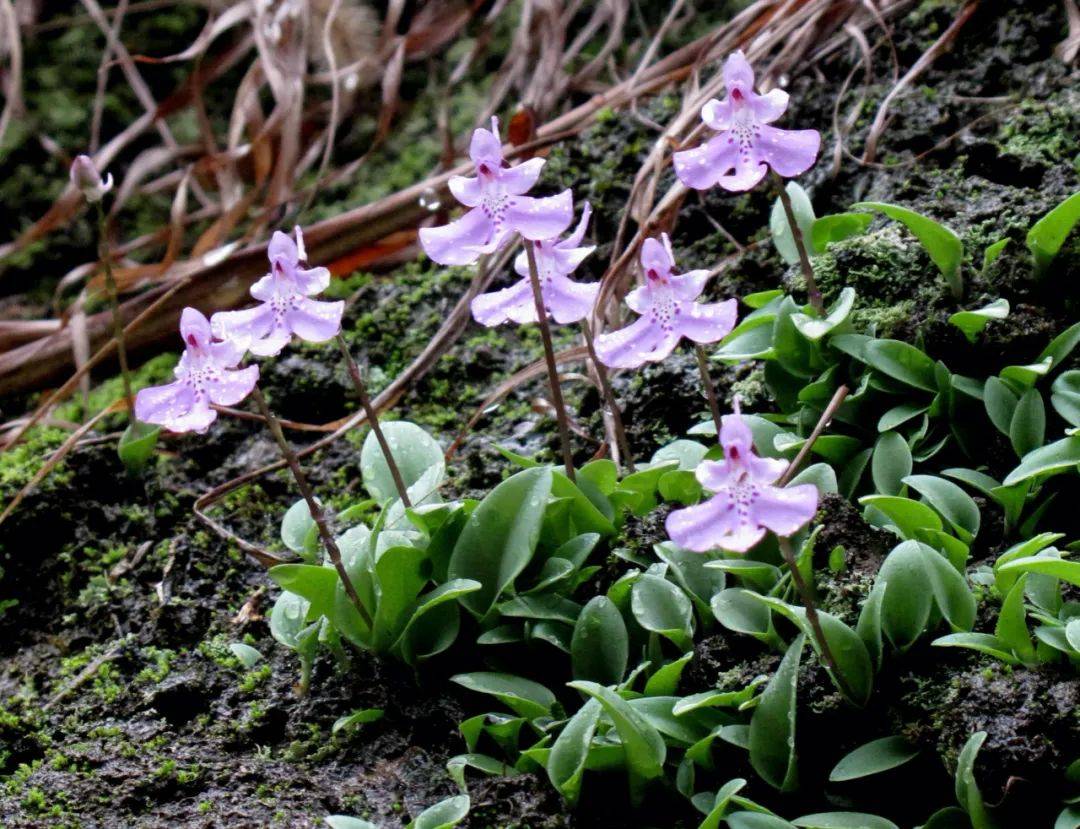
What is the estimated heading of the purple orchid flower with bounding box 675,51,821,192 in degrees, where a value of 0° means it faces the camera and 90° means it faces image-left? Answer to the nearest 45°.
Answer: approximately 0°

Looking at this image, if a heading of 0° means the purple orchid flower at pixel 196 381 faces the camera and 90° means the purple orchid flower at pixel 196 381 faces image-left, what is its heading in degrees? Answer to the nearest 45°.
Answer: approximately 0°
